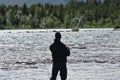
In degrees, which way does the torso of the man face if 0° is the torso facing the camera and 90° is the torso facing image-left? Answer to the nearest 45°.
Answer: approximately 180°
